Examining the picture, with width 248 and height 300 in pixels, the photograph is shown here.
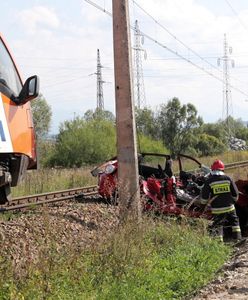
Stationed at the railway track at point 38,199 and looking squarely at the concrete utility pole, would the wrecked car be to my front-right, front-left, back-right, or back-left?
front-left

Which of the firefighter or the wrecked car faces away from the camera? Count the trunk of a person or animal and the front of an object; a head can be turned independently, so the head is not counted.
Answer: the firefighter

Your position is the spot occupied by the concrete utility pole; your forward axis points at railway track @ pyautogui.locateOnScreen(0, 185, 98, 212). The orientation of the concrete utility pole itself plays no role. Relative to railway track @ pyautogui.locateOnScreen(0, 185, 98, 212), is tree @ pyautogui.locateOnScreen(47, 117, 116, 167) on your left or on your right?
right

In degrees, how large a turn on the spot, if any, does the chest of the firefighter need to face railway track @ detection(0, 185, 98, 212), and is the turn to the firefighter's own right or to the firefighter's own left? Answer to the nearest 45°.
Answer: approximately 90° to the firefighter's own left

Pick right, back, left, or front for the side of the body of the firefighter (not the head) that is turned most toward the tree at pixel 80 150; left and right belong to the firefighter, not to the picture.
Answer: front

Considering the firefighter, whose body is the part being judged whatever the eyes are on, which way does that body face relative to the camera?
away from the camera
